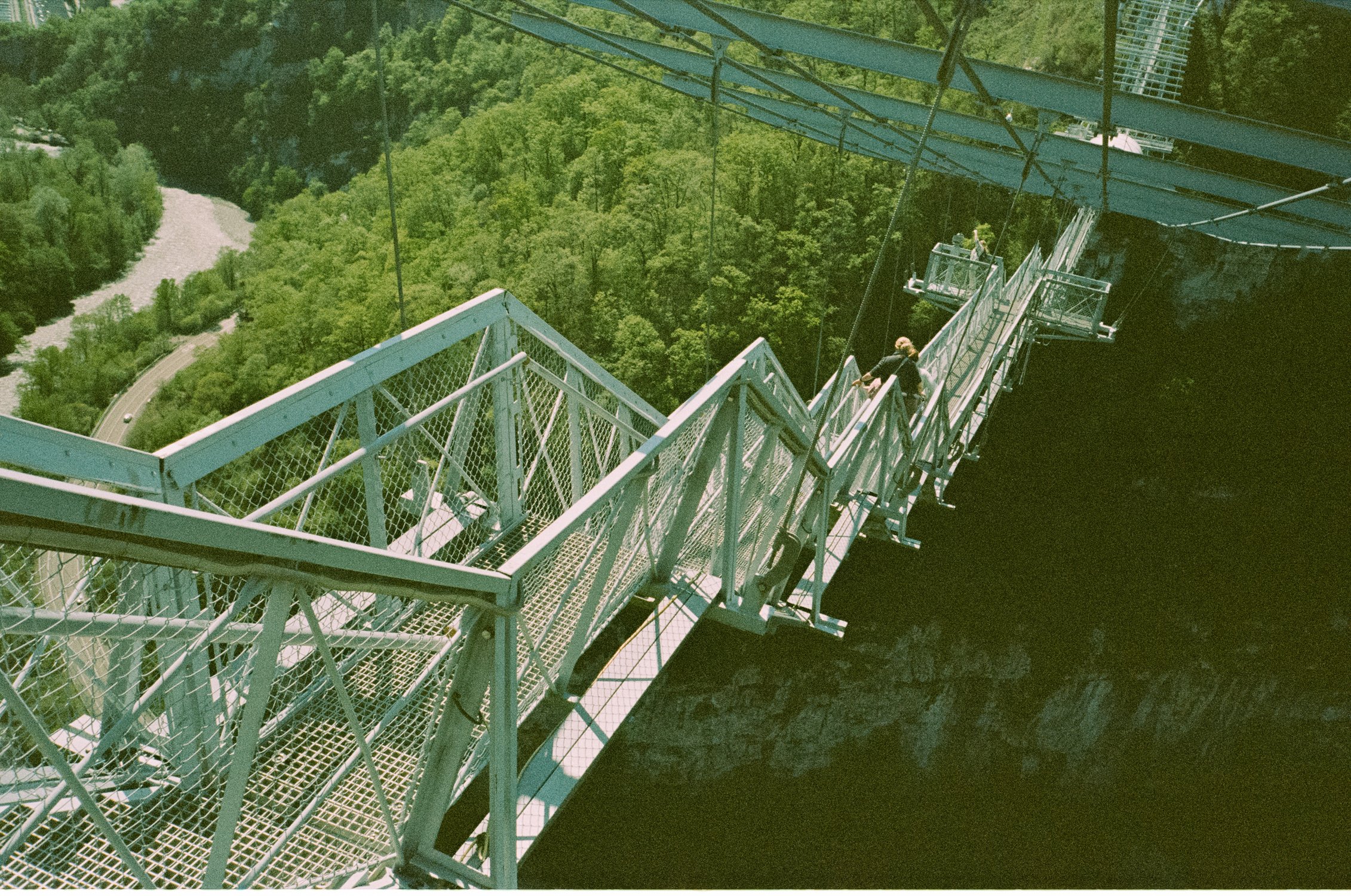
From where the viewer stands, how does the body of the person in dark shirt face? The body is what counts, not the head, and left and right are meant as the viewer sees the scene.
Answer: facing away from the viewer
